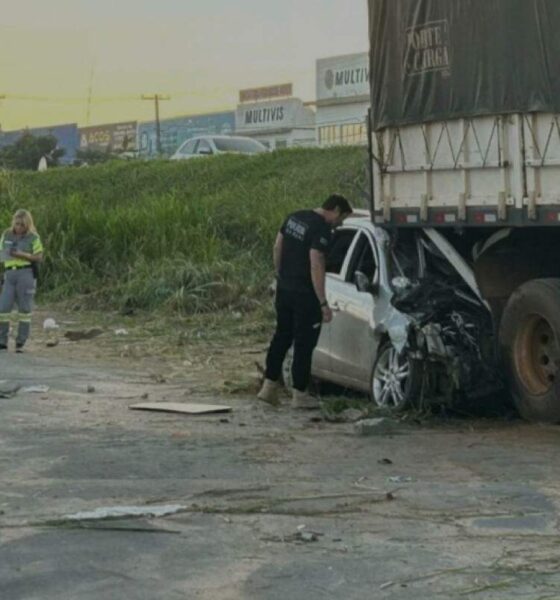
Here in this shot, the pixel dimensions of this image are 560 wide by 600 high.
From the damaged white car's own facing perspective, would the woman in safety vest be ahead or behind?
behind

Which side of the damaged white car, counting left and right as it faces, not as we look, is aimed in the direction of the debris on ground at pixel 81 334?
back

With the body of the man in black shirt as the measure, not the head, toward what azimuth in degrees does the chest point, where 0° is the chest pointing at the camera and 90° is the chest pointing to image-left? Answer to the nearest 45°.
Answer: approximately 225°

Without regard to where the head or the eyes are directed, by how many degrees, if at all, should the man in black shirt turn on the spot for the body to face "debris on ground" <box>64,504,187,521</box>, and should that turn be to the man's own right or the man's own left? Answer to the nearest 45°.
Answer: approximately 135° to the man's own right

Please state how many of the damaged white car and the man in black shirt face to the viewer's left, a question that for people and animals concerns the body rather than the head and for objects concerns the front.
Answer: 0

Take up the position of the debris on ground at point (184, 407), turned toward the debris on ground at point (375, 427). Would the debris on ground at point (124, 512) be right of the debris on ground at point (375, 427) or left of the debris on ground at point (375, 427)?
right

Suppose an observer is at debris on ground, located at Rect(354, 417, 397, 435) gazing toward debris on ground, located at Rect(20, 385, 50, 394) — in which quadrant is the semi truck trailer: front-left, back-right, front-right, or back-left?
back-right

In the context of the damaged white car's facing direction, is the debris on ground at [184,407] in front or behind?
behind

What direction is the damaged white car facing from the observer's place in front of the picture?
facing the viewer and to the right of the viewer

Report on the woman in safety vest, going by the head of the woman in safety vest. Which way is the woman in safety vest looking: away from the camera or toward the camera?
toward the camera

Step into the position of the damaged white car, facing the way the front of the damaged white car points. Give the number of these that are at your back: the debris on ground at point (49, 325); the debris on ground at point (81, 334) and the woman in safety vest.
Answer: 3

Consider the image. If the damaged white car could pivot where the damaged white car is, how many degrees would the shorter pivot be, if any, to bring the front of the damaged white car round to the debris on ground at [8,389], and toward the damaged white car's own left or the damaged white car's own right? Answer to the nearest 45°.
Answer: approximately 135° to the damaged white car's own right
